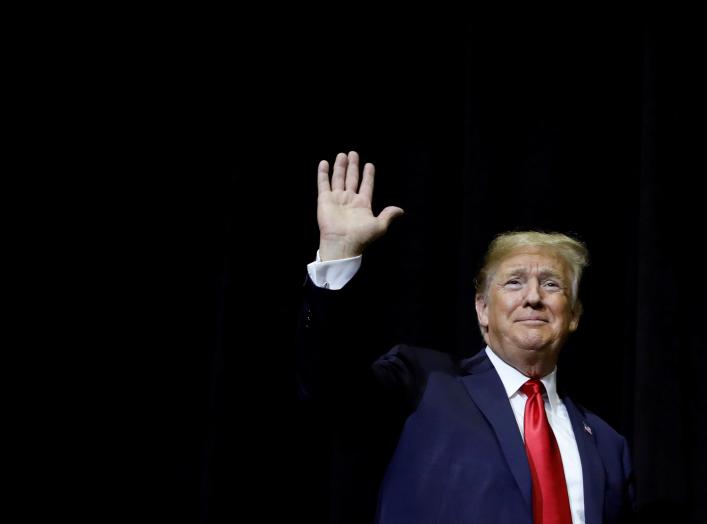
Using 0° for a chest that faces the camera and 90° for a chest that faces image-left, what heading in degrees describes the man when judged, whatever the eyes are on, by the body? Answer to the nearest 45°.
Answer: approximately 315°
